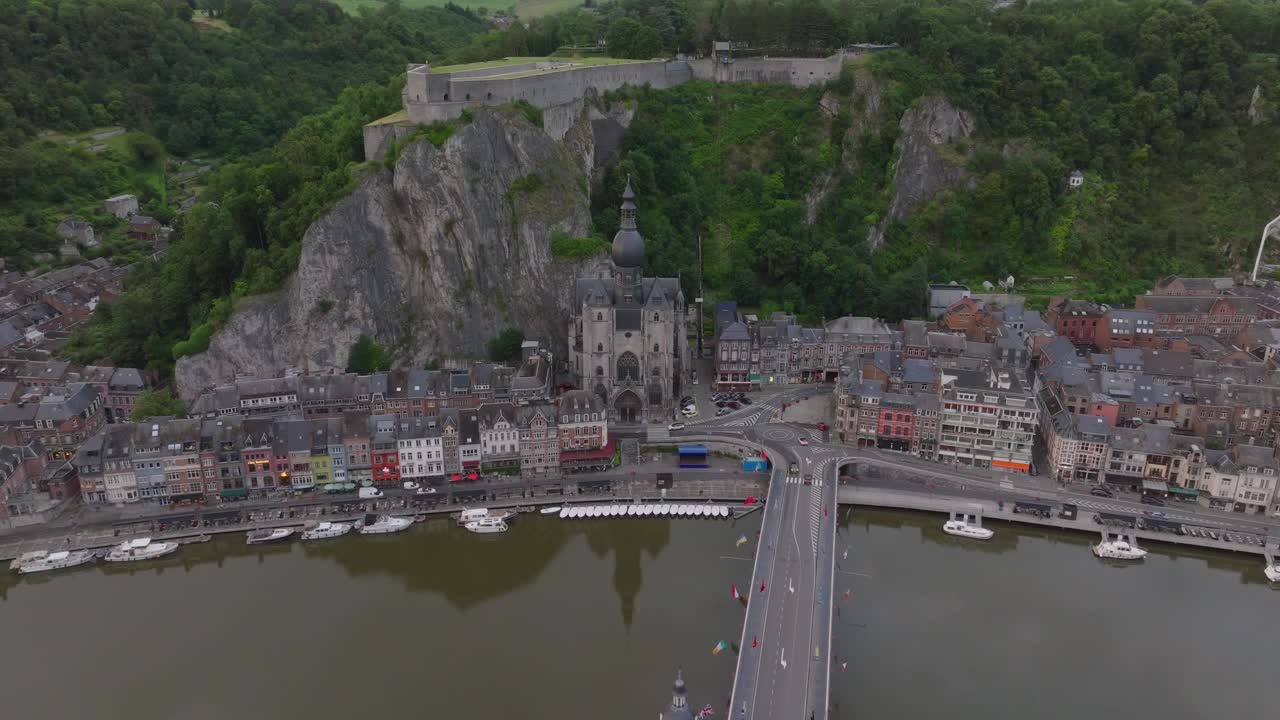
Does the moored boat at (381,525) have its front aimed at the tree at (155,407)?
no

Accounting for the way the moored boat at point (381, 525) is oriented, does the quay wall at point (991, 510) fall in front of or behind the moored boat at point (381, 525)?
in front

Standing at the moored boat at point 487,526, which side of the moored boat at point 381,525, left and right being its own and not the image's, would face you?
front

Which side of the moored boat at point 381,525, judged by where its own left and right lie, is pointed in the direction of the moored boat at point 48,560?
back

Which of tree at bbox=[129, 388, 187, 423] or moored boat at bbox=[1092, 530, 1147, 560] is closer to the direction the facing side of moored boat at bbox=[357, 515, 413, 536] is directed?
the moored boat

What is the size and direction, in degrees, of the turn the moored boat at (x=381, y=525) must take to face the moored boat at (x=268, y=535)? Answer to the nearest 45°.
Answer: approximately 180°

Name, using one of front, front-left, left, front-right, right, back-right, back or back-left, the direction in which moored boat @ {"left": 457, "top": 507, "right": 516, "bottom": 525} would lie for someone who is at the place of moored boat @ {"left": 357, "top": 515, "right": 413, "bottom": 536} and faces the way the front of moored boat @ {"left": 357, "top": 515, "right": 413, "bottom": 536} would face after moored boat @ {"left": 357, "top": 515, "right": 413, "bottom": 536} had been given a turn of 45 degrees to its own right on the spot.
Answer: front-left

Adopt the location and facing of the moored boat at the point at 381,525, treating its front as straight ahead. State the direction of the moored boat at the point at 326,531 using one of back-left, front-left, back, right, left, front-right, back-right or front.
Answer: back

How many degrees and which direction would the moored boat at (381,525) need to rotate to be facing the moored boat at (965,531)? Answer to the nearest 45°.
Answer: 0° — it already faces it

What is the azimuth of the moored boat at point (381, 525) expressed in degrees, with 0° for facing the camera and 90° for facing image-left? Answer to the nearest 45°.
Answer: approximately 270°

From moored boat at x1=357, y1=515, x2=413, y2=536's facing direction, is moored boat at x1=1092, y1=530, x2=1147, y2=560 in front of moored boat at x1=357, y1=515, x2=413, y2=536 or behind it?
in front
